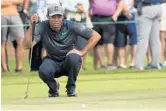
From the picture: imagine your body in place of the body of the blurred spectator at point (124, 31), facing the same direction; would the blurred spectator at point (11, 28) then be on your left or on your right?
on your right

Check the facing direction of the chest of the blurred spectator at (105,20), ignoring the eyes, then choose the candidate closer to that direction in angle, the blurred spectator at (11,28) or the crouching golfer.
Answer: the crouching golfer

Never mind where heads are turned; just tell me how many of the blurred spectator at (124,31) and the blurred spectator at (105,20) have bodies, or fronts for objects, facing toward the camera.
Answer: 2

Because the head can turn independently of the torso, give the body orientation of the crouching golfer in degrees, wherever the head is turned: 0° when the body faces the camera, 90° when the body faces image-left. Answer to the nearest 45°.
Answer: approximately 0°

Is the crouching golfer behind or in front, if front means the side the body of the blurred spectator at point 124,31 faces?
in front

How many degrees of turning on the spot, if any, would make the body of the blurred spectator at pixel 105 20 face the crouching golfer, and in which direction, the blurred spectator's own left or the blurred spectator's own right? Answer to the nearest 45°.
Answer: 0° — they already face them

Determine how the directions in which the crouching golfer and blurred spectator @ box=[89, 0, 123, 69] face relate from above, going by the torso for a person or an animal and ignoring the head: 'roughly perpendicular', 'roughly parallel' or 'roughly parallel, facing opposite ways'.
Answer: roughly parallel

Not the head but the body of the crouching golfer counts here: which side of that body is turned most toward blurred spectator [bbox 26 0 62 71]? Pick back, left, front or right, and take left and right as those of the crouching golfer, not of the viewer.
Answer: back

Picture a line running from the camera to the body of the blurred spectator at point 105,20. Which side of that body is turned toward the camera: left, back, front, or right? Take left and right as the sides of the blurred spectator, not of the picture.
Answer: front

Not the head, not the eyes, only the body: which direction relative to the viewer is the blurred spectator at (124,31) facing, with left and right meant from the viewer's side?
facing the viewer

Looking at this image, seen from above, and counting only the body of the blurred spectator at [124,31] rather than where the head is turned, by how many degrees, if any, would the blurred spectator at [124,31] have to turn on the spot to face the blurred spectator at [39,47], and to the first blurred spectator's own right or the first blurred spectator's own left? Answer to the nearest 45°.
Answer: approximately 45° to the first blurred spectator's own right

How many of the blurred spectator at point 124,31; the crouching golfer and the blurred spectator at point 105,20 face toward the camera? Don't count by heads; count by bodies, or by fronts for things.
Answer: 3

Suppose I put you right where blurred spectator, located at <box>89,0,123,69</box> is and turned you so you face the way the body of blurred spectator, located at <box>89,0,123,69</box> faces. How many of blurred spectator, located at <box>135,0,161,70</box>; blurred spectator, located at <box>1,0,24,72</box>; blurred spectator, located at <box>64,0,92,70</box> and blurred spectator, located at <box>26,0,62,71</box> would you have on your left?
1
